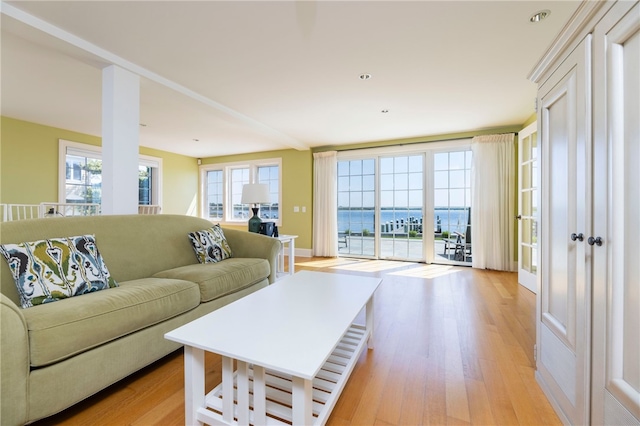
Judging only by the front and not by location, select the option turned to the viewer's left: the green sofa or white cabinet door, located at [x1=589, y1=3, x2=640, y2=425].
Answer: the white cabinet door

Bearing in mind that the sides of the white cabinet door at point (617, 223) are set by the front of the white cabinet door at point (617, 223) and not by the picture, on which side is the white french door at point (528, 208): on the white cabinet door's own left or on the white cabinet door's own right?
on the white cabinet door's own right

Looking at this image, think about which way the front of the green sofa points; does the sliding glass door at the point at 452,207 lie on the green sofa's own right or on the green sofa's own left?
on the green sofa's own left

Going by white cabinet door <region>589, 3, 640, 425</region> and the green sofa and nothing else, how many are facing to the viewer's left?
1

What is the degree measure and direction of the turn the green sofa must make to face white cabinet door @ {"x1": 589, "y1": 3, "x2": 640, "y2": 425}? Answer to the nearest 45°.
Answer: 0° — it already faces it

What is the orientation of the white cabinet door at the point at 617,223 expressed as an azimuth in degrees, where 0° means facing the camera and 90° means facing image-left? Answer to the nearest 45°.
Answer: approximately 90°

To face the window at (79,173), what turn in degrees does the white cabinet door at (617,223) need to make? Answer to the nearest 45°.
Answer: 0° — it already faces it

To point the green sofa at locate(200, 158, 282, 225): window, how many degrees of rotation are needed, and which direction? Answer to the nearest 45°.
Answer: approximately 90° to its left

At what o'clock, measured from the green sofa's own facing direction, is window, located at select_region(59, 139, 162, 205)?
The window is roughly at 7 o'clock from the green sofa.

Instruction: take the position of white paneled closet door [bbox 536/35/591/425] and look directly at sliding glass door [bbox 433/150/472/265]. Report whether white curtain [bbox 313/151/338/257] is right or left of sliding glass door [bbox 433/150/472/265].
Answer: left

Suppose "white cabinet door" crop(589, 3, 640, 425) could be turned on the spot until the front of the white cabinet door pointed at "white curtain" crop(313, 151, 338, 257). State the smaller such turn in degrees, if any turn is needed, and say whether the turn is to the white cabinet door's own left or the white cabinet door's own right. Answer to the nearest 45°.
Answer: approximately 45° to the white cabinet door's own right
